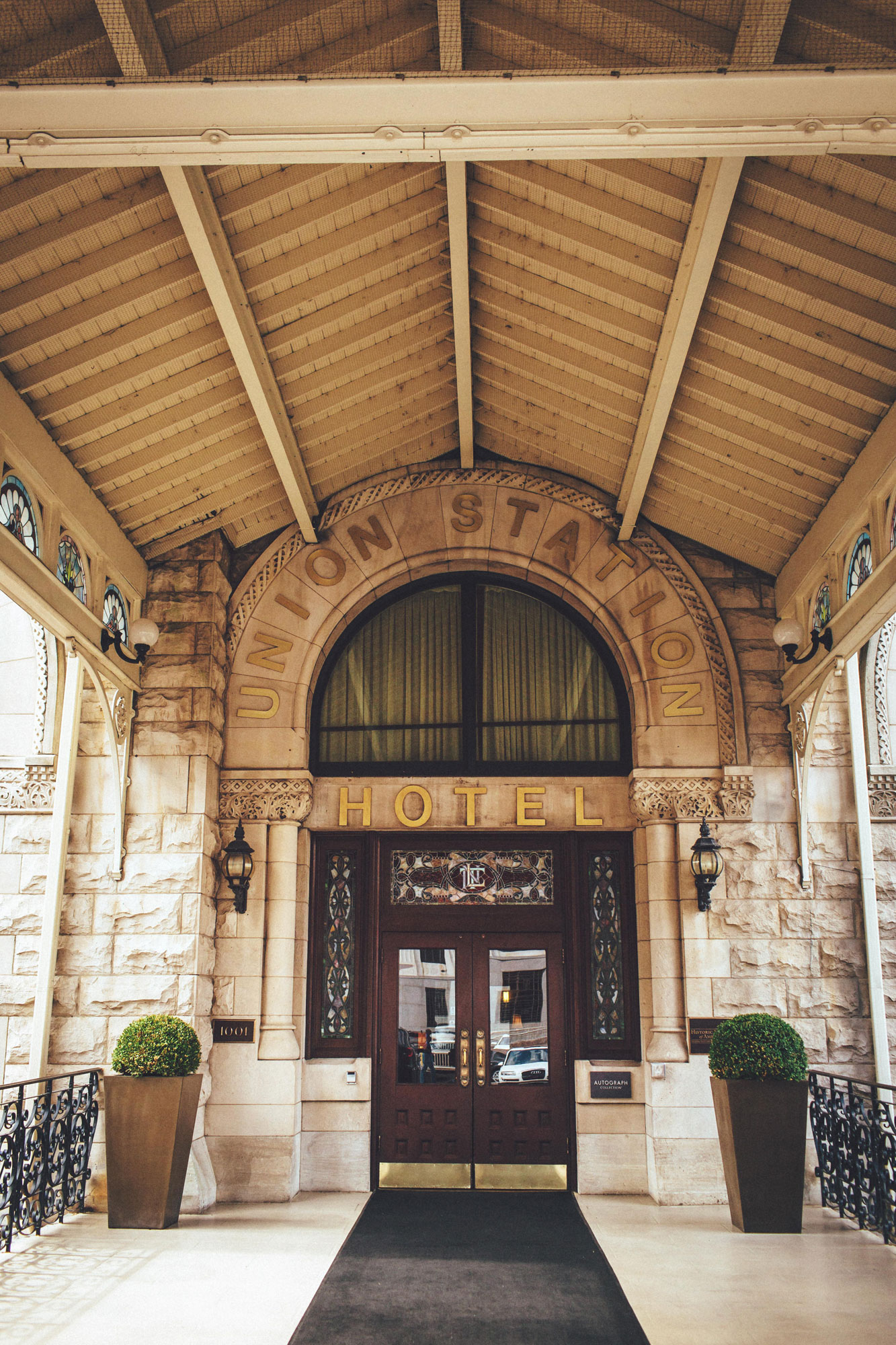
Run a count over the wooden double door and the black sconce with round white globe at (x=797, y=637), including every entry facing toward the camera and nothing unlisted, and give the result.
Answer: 1

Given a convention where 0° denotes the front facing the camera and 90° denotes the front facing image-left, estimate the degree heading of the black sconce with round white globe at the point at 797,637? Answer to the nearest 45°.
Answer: approximately 90°

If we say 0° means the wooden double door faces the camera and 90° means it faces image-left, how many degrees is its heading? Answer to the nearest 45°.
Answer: approximately 0°

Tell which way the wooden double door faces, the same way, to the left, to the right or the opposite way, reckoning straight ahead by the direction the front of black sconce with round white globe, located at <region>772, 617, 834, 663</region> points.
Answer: to the left

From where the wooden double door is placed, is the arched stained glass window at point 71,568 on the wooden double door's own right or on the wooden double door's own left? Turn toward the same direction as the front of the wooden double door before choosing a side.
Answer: on the wooden double door's own right

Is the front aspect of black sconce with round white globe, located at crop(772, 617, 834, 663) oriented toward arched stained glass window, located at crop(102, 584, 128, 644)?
yes

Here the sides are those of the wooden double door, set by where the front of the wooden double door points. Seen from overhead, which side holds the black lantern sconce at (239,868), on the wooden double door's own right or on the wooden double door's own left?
on the wooden double door's own right

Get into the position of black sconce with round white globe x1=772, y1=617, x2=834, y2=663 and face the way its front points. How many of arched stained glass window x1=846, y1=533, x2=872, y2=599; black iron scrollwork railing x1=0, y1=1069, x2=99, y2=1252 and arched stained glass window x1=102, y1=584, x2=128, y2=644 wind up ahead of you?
2

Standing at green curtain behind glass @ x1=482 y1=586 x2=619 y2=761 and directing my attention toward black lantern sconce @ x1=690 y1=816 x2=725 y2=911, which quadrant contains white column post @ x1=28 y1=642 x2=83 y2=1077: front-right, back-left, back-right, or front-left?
back-right
